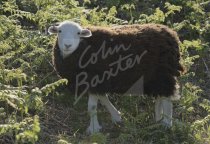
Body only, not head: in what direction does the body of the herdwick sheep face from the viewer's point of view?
to the viewer's left
